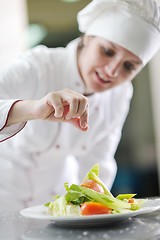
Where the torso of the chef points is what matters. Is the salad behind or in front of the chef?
in front

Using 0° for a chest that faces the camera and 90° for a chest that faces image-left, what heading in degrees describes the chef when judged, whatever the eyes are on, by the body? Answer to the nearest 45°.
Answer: approximately 315°

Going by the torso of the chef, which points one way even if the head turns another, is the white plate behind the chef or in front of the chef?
in front
